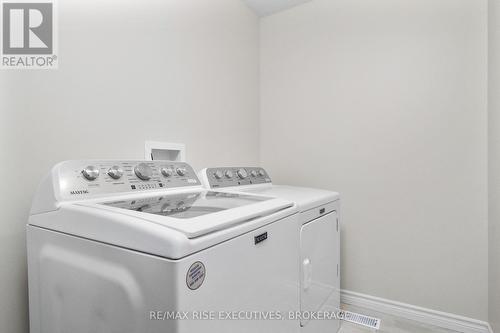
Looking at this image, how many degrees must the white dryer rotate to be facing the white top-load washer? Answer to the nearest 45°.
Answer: approximately 90° to its right

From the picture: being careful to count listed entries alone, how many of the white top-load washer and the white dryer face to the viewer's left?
0

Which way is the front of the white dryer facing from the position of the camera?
facing the viewer and to the right of the viewer

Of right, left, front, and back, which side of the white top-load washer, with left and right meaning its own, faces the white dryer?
left

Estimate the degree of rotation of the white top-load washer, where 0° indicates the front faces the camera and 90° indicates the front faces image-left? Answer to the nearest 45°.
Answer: approximately 315°
